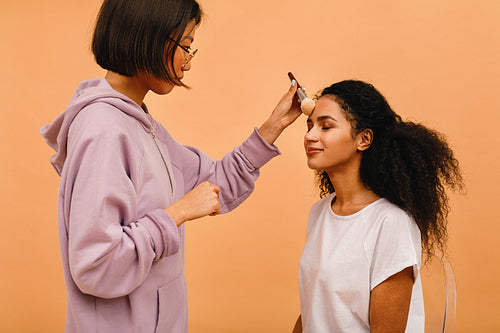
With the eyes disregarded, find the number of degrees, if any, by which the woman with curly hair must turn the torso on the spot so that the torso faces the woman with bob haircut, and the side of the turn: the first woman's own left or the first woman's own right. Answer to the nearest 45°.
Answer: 0° — they already face them

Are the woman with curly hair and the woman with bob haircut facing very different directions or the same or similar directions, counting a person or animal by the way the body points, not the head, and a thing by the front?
very different directions

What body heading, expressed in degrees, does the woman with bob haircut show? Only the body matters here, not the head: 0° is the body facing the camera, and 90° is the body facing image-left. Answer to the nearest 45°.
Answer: approximately 270°

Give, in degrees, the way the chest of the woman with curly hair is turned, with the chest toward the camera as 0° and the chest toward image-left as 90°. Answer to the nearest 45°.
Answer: approximately 45°

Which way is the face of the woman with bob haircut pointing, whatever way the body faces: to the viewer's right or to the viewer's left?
to the viewer's right

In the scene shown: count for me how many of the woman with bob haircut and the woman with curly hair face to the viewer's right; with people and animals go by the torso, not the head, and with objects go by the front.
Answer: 1
